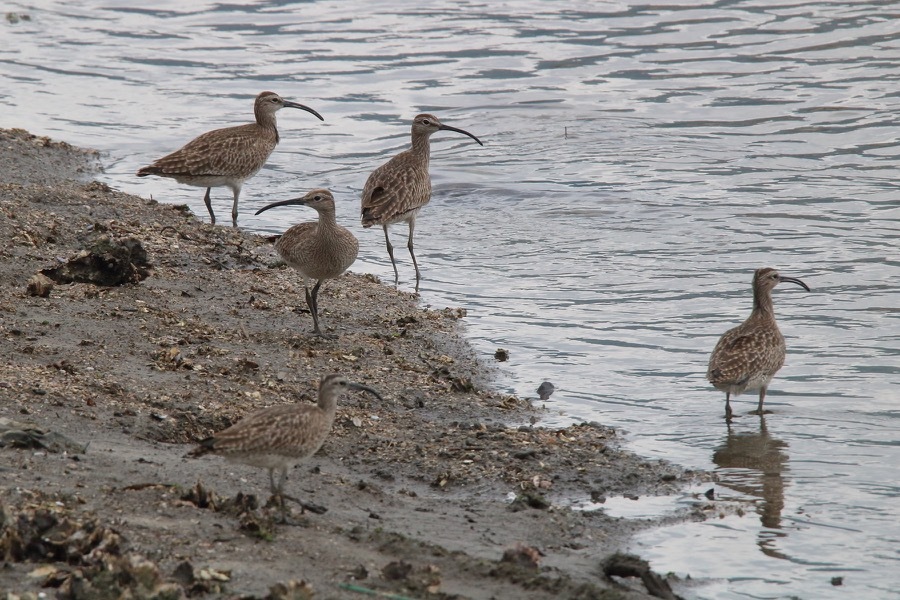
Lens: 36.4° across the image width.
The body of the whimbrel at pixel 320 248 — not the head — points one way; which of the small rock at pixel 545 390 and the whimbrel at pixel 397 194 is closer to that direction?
the small rock

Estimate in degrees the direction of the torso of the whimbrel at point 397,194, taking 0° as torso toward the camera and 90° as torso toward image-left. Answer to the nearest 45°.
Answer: approximately 225°

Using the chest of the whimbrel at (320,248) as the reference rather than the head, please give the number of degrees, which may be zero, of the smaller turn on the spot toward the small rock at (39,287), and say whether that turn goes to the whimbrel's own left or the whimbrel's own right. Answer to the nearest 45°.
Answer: approximately 90° to the whimbrel's own right

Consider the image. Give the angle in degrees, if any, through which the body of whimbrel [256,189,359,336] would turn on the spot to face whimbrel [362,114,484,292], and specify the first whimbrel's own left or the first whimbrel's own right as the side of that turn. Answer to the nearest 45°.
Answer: approximately 135° to the first whimbrel's own left

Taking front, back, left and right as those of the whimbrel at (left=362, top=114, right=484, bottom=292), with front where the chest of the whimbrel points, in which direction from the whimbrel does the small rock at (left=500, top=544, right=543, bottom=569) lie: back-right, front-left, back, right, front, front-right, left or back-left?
back-right

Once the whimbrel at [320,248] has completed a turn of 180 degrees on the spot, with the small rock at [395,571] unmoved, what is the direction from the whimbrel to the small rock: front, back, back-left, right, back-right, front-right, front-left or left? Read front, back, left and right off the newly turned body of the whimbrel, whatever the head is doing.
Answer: back-left

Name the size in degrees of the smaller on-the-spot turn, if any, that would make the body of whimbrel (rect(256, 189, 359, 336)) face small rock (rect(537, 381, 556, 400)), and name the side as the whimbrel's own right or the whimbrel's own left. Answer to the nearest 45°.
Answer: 0° — it already faces it

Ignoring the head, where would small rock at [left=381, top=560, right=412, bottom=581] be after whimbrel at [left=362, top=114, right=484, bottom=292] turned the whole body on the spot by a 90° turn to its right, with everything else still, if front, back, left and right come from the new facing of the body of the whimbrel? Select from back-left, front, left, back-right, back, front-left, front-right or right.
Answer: front-right
